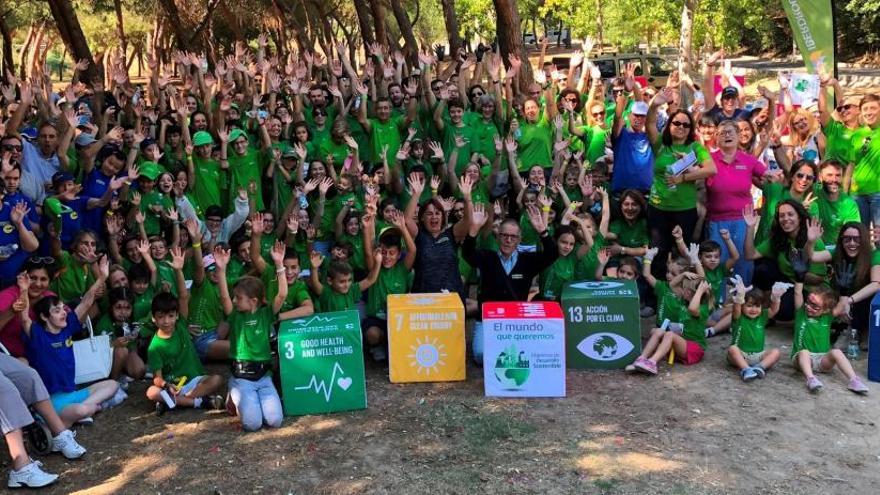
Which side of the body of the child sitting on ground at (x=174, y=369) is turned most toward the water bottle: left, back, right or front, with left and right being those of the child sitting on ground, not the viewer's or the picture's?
left

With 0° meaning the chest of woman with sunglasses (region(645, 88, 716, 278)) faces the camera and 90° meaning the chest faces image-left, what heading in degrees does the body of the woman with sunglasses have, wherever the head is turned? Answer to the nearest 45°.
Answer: approximately 0°

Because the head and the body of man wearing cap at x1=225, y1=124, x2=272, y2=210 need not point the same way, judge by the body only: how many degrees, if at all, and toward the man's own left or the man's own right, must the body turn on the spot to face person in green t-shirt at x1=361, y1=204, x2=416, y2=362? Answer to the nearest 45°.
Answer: approximately 45° to the man's own left

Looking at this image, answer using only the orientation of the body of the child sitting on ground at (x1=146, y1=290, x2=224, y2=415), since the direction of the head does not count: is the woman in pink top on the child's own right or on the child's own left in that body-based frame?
on the child's own left

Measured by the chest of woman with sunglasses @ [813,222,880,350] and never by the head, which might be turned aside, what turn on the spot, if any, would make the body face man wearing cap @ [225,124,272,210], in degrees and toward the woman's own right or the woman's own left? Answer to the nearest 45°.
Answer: approximately 45° to the woman's own right
